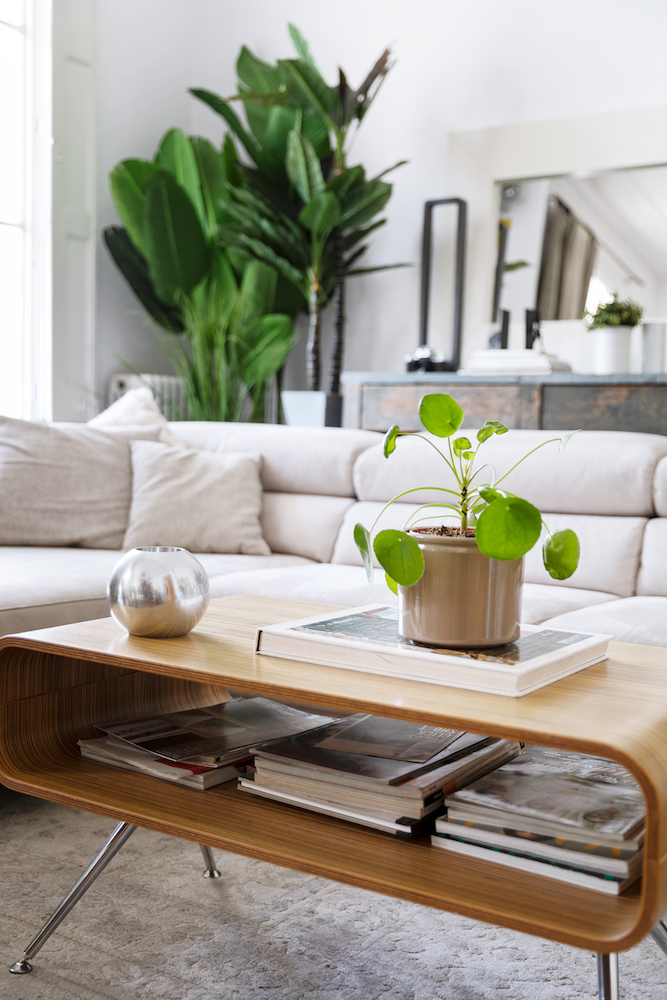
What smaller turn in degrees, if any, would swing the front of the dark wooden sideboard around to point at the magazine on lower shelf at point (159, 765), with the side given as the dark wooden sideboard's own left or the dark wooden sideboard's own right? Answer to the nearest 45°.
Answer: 0° — it already faces it

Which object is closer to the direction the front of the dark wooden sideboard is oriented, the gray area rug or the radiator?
the gray area rug

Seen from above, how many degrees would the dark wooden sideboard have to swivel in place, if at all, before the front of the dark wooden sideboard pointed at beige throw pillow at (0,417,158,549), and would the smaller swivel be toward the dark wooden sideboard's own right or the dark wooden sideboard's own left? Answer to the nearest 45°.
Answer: approximately 45° to the dark wooden sideboard's own right

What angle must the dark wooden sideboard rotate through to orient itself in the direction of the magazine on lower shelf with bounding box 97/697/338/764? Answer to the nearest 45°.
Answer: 0° — it already faces it

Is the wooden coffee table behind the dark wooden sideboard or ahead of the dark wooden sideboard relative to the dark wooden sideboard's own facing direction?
ahead

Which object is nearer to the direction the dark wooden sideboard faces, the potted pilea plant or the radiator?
the potted pilea plant

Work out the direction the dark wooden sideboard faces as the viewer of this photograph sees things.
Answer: facing the viewer

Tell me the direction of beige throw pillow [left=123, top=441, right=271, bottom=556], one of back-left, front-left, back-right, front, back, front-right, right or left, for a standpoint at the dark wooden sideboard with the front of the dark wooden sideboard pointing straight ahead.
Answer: front-right

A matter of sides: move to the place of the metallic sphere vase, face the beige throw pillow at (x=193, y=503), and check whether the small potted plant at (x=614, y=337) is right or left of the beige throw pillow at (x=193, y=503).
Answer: right

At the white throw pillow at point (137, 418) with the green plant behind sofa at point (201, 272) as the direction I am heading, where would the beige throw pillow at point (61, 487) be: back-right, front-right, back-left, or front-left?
back-left

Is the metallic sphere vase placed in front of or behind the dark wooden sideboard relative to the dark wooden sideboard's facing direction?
in front

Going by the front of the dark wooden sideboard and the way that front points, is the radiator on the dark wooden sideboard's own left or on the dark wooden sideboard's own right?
on the dark wooden sideboard's own right

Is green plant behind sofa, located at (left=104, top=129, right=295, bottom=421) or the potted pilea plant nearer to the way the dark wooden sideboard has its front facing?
the potted pilea plant

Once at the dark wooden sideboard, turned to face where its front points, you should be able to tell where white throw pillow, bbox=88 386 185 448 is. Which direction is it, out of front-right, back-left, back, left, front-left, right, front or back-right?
front-right
